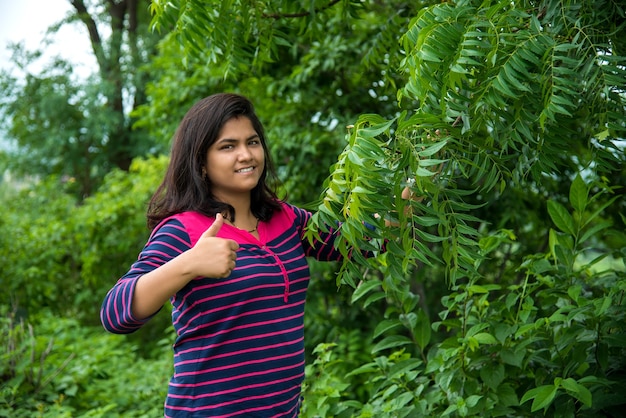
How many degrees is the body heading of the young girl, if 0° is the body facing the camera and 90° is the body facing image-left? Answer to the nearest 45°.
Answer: approximately 315°
